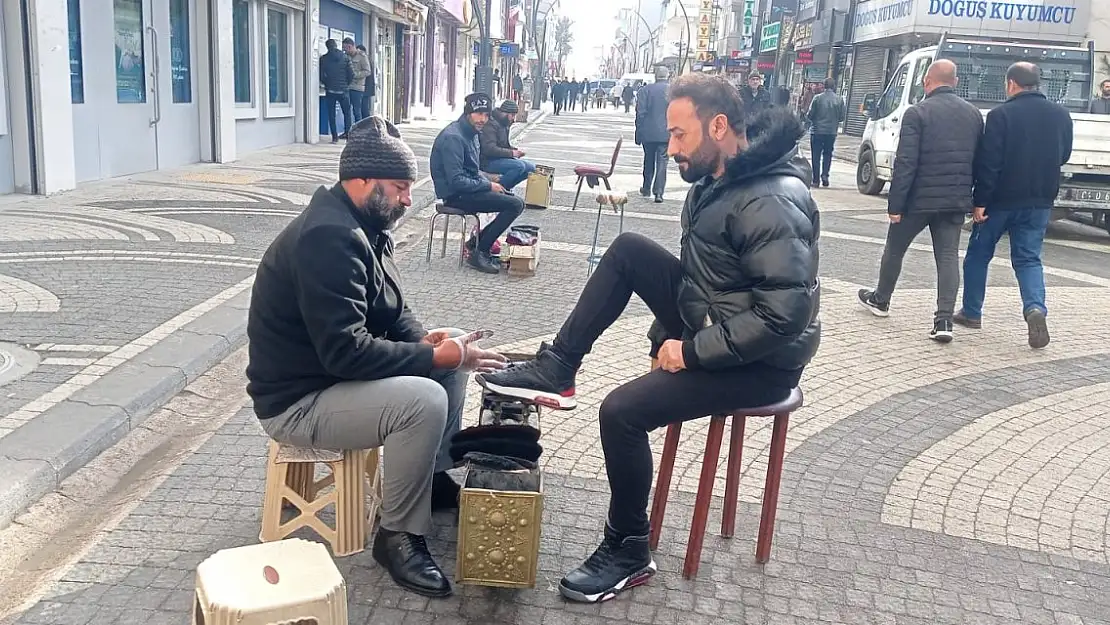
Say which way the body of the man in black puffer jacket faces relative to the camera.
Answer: to the viewer's left

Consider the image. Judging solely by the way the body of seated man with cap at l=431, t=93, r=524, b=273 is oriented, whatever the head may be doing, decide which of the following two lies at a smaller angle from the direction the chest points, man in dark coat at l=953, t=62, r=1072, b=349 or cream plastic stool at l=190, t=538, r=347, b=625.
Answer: the man in dark coat

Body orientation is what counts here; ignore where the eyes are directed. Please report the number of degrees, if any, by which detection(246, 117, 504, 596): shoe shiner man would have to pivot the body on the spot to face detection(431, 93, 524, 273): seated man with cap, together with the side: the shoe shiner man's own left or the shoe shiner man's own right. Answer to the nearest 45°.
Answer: approximately 90° to the shoe shiner man's own left

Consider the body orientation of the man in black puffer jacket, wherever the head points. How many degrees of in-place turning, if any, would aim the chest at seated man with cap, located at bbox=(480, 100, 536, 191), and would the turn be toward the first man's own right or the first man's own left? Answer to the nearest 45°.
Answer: approximately 90° to the first man's own right

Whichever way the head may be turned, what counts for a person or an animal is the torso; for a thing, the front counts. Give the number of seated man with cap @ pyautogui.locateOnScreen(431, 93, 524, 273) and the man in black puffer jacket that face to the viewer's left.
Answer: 1

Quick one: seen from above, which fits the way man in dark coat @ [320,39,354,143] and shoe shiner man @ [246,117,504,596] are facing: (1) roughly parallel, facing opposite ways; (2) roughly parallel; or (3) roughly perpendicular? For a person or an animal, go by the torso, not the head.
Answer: roughly perpendicular

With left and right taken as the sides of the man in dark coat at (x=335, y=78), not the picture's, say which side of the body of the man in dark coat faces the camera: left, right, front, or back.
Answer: back

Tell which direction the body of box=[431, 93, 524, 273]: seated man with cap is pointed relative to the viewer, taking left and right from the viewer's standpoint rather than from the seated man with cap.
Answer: facing to the right of the viewer
